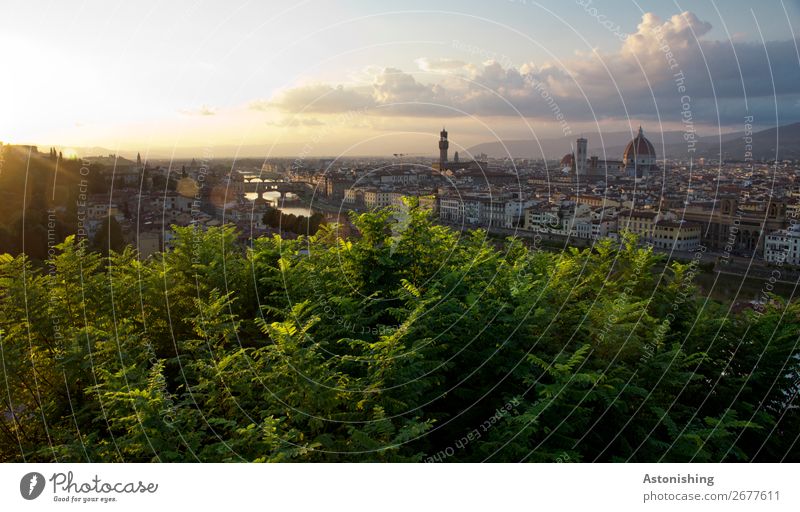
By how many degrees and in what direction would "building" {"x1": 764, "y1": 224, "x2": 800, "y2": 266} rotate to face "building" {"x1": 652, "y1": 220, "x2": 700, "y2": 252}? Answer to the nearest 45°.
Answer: approximately 135° to its right

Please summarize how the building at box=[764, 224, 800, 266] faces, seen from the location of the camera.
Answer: facing the viewer
